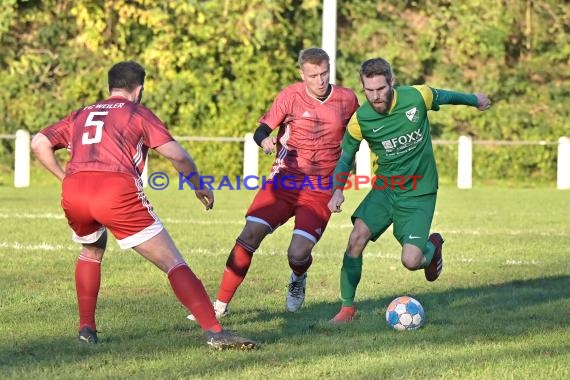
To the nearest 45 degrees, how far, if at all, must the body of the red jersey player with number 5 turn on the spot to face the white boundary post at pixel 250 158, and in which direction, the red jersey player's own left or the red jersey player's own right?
approximately 45° to the red jersey player's own left

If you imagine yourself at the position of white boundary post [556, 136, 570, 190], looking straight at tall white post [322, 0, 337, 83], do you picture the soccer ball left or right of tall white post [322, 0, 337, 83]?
left

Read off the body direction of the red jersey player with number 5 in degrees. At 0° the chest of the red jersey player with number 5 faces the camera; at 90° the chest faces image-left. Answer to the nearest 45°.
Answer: approximately 225°

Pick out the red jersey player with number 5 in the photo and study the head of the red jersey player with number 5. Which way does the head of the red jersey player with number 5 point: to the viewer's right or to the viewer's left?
to the viewer's right

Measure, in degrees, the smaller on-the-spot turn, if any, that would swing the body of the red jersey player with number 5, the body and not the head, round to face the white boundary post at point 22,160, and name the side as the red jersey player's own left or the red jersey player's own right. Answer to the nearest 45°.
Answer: approximately 45° to the red jersey player's own left
